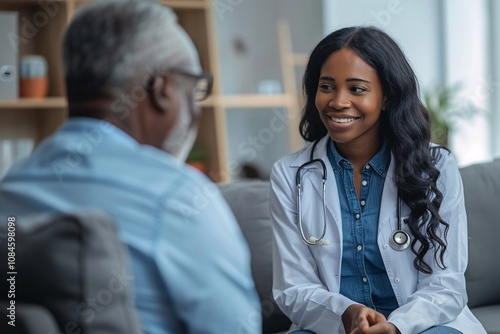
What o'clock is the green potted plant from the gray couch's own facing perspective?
The green potted plant is roughly at 6 o'clock from the gray couch.

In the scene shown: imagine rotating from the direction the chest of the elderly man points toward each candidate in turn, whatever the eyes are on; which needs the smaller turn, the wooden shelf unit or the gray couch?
the gray couch

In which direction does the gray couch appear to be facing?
toward the camera

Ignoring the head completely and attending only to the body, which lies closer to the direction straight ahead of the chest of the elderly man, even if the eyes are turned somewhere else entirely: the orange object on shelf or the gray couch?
the gray couch

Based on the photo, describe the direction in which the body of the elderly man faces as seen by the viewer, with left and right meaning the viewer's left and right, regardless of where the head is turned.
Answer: facing away from the viewer and to the right of the viewer

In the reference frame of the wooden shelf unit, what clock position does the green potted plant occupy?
The green potted plant is roughly at 9 o'clock from the wooden shelf unit.

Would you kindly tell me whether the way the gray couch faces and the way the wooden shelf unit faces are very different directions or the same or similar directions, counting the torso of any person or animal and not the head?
same or similar directions

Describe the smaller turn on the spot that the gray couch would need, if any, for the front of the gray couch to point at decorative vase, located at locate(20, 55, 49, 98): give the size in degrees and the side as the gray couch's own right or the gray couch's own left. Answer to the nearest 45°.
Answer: approximately 135° to the gray couch's own right

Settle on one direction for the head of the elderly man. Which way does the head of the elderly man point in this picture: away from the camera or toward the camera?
away from the camera

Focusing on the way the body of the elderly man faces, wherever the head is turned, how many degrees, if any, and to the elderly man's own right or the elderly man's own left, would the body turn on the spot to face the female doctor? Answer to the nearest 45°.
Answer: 0° — they already face them

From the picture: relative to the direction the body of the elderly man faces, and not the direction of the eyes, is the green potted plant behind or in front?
in front

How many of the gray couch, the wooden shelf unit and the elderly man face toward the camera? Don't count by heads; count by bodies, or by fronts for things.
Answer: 2

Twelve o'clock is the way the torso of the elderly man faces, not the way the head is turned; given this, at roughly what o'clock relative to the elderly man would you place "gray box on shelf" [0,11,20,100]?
The gray box on shelf is roughly at 10 o'clock from the elderly man.

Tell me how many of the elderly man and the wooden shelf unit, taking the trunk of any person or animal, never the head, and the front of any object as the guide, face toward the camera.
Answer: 1
